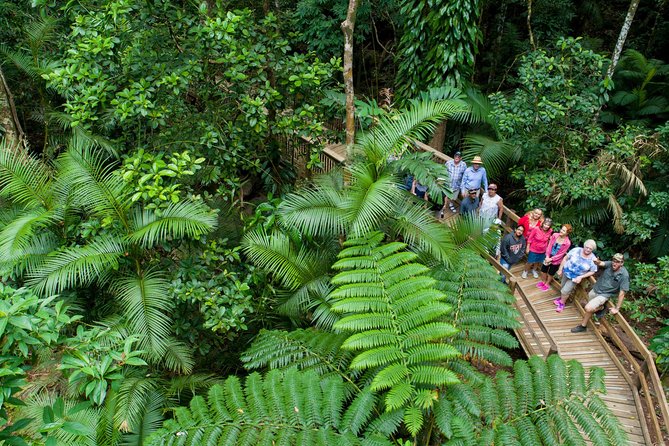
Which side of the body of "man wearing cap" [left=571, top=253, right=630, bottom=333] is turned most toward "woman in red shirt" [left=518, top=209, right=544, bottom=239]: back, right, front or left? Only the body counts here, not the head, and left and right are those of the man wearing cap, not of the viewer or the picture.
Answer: right

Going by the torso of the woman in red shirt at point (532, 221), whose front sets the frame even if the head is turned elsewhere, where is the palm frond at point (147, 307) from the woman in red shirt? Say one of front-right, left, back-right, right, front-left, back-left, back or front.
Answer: front-right

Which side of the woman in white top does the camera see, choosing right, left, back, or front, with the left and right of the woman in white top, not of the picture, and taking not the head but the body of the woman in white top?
front

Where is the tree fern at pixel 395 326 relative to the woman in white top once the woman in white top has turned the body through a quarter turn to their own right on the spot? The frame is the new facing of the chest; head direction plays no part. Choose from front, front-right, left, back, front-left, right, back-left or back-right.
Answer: left

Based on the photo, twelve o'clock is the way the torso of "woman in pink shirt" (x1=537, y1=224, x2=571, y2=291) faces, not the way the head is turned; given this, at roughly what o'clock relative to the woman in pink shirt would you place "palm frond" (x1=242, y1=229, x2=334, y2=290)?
The palm frond is roughly at 12 o'clock from the woman in pink shirt.

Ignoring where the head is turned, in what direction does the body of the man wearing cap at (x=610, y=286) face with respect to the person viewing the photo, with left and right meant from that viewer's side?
facing the viewer and to the left of the viewer

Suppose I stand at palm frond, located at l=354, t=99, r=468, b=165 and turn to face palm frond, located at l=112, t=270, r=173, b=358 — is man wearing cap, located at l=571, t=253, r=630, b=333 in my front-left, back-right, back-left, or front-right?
back-left

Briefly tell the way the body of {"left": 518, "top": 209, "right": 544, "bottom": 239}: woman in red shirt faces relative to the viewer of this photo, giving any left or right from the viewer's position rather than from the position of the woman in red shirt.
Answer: facing the viewer

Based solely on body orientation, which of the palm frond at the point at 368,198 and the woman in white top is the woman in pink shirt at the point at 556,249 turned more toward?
the palm frond

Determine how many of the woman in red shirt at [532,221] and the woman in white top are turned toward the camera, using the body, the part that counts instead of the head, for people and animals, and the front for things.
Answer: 2

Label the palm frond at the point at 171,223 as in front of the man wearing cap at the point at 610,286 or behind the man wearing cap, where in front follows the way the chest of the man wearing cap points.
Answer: in front

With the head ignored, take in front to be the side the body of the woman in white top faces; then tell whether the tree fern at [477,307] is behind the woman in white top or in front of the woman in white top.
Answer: in front
